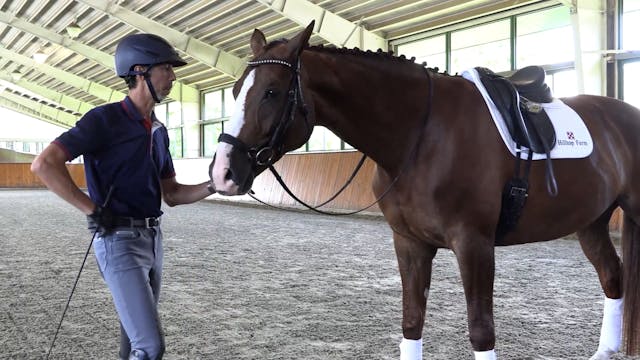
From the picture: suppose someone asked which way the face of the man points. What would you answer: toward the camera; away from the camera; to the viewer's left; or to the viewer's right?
to the viewer's right

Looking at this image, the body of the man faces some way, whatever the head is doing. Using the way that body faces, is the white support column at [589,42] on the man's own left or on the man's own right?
on the man's own left

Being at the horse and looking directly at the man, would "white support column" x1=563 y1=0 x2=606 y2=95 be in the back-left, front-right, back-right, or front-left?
back-right

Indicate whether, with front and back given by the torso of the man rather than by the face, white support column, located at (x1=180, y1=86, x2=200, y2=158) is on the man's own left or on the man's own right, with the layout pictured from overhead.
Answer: on the man's own left

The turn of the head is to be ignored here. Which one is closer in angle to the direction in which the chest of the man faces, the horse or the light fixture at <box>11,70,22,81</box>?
the horse

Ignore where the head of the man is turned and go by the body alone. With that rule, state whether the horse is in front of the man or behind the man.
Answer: in front

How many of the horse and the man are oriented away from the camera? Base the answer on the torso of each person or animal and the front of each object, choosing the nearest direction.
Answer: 0

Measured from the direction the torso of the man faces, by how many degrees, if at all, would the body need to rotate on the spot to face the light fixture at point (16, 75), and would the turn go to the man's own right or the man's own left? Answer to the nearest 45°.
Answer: approximately 135° to the man's own left

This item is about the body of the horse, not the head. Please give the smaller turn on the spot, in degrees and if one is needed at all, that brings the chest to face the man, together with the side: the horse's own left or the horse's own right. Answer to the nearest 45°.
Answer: approximately 45° to the horse's own right
